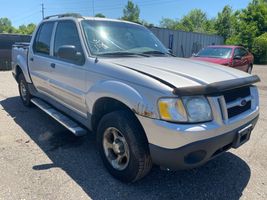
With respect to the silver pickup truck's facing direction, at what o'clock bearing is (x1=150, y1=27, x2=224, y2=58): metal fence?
The metal fence is roughly at 8 o'clock from the silver pickup truck.

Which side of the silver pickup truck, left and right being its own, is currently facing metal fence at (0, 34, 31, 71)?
back

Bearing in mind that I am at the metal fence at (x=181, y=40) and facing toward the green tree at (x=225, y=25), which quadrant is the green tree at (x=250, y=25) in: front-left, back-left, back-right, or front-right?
front-right

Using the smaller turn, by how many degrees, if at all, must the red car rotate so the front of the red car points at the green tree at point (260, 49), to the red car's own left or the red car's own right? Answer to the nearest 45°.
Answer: approximately 135° to the red car's own right

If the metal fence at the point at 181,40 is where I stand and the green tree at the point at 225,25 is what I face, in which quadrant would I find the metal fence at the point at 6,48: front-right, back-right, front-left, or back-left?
back-left

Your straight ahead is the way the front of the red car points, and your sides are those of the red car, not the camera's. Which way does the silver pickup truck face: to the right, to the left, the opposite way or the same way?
to the left

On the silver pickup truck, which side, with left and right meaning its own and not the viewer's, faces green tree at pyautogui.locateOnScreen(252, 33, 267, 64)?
left

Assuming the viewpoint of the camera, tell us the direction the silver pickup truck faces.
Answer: facing the viewer and to the right of the viewer

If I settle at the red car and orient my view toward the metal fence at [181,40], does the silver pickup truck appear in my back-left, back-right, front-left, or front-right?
back-left

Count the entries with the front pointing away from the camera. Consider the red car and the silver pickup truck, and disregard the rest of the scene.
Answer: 0
